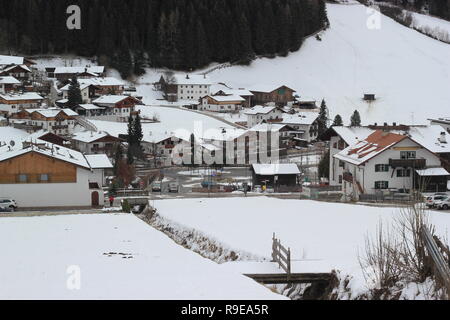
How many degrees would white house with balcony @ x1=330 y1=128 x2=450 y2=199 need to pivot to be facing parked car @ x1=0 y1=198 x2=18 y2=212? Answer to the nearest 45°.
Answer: approximately 45° to its right

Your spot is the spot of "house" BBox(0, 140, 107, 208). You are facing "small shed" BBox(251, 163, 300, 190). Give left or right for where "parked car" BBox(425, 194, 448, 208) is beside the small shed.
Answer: right

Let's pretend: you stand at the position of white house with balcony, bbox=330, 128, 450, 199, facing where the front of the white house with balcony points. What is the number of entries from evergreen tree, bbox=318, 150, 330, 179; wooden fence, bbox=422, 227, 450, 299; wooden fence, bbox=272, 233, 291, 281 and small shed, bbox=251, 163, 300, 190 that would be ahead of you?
2

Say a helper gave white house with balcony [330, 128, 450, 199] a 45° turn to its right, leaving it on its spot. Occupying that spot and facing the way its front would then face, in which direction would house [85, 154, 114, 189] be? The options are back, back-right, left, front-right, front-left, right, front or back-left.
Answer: front-right

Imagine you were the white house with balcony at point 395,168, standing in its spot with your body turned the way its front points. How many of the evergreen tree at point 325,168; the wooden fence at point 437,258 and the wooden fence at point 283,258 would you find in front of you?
2

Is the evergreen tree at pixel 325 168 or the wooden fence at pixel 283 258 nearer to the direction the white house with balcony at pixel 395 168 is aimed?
the wooden fence

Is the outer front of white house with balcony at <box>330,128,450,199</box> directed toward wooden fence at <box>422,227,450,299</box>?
yes

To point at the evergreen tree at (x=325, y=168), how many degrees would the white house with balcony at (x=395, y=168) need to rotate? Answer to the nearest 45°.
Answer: approximately 135° to its right

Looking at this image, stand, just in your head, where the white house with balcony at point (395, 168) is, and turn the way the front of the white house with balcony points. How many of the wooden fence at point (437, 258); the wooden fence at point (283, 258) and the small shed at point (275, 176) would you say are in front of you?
2

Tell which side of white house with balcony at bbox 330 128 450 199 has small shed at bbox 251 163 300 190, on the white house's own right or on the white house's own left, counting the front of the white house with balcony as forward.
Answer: on the white house's own right

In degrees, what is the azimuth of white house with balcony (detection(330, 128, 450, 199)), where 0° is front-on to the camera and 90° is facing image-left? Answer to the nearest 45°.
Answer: approximately 0°
